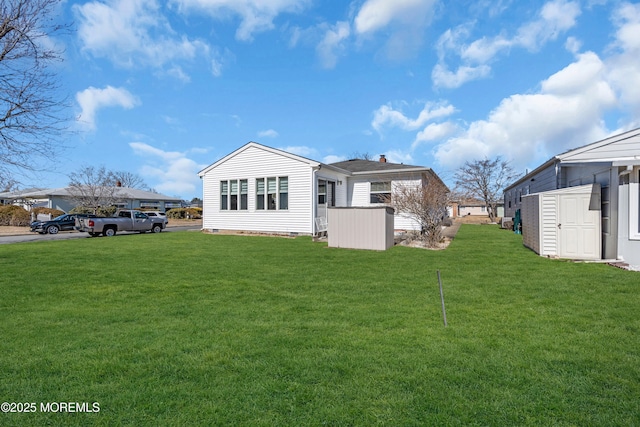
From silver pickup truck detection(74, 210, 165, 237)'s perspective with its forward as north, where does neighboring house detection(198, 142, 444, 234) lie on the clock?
The neighboring house is roughly at 3 o'clock from the silver pickup truck.

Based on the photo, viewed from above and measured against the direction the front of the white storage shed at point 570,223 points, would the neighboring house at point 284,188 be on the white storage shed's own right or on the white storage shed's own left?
on the white storage shed's own right

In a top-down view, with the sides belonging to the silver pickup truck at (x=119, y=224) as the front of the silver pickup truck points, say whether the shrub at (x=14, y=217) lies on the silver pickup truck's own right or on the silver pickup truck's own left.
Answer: on the silver pickup truck's own left

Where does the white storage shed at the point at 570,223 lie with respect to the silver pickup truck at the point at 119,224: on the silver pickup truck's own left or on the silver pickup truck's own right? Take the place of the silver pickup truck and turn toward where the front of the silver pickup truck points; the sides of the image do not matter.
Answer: on the silver pickup truck's own right

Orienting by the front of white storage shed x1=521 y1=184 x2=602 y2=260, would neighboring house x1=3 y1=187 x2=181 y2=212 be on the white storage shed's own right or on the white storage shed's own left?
on the white storage shed's own right

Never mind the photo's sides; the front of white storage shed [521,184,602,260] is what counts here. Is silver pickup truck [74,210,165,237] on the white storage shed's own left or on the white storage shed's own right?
on the white storage shed's own right

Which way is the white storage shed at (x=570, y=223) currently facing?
toward the camera

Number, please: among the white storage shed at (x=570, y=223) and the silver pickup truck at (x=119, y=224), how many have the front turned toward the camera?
1

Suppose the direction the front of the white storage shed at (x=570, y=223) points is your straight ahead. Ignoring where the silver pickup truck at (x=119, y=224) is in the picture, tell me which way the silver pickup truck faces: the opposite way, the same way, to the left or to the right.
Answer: the opposite way

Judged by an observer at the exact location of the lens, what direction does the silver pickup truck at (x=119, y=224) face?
facing away from the viewer and to the right of the viewer
